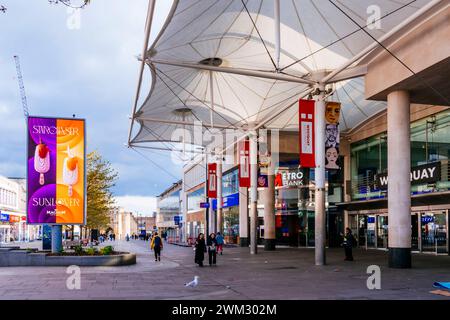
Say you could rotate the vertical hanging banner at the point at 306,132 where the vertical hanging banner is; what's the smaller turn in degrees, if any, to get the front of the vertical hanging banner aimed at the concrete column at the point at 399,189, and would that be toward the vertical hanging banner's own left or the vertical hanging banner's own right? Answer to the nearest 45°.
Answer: approximately 45° to the vertical hanging banner's own left

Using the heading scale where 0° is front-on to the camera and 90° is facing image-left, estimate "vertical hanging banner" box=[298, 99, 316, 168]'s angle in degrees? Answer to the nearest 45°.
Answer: approximately 0°

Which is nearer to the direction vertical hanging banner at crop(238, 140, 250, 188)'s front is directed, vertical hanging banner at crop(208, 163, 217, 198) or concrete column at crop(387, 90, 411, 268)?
the concrete column

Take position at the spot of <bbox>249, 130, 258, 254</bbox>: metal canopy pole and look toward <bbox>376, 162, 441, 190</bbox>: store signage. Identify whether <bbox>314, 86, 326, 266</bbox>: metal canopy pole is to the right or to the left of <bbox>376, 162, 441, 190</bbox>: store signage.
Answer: right
